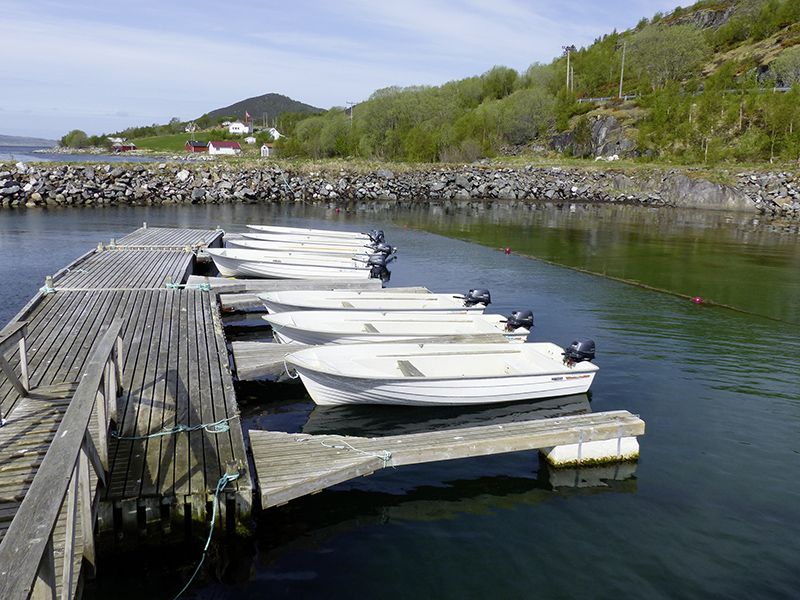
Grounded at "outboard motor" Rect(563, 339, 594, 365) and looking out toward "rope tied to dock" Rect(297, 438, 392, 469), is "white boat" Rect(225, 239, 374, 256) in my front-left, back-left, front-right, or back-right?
back-right

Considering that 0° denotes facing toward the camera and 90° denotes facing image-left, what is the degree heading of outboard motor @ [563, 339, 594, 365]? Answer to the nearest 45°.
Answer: approximately 90°

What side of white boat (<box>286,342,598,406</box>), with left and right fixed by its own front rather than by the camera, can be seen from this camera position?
left

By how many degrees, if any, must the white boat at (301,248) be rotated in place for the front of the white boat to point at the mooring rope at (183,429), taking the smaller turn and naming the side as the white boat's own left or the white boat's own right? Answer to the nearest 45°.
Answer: approximately 90° to the white boat's own left

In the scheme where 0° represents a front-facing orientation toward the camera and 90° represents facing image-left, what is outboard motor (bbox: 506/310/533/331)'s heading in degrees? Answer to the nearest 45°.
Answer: approximately 90°

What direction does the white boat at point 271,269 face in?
to the viewer's left

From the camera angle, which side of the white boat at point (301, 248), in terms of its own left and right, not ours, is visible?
left

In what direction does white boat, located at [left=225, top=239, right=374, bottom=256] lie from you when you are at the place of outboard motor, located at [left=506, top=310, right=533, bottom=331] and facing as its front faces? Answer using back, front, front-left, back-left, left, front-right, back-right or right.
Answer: front-right

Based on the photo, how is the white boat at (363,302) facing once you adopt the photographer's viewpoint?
facing to the left of the viewer
